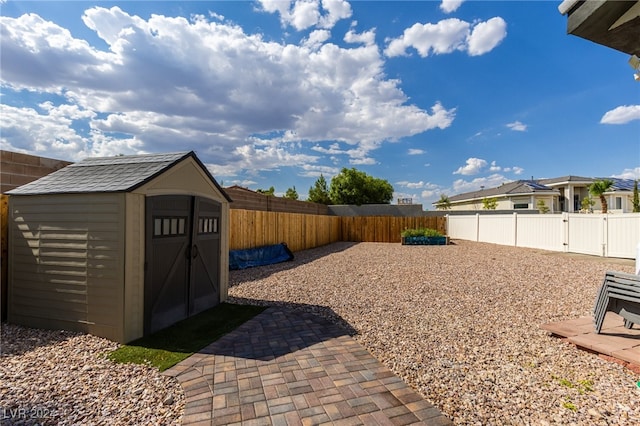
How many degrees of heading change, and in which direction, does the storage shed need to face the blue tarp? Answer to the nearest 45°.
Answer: approximately 90° to its left

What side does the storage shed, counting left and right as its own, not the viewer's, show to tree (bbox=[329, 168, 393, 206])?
left

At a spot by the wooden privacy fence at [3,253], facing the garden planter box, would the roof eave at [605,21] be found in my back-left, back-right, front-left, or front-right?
front-right

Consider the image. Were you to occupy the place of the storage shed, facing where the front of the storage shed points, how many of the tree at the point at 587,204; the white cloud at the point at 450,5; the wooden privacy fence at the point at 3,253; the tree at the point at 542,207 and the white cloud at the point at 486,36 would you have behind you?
1

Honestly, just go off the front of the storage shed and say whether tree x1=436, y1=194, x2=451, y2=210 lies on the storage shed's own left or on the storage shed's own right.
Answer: on the storage shed's own left

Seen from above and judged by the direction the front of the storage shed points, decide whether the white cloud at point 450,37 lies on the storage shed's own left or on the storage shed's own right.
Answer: on the storage shed's own left

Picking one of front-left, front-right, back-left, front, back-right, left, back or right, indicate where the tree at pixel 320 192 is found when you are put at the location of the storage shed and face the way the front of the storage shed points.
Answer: left

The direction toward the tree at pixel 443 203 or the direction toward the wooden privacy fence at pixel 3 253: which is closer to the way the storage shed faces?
the tree

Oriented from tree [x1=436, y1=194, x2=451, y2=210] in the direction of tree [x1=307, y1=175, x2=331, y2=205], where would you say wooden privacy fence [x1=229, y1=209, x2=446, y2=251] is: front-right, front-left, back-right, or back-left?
front-left

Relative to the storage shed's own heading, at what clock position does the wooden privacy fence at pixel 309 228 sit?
The wooden privacy fence is roughly at 9 o'clock from the storage shed.

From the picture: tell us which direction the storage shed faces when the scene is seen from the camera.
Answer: facing the viewer and to the right of the viewer

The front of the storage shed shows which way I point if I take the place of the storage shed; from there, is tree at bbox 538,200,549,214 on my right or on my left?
on my left

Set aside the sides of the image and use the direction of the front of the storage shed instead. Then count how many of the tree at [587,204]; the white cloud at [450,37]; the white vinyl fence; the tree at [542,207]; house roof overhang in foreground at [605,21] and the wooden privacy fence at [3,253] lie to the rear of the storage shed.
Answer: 1

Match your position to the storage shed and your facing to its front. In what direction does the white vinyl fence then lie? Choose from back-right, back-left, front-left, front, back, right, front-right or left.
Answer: front-left
